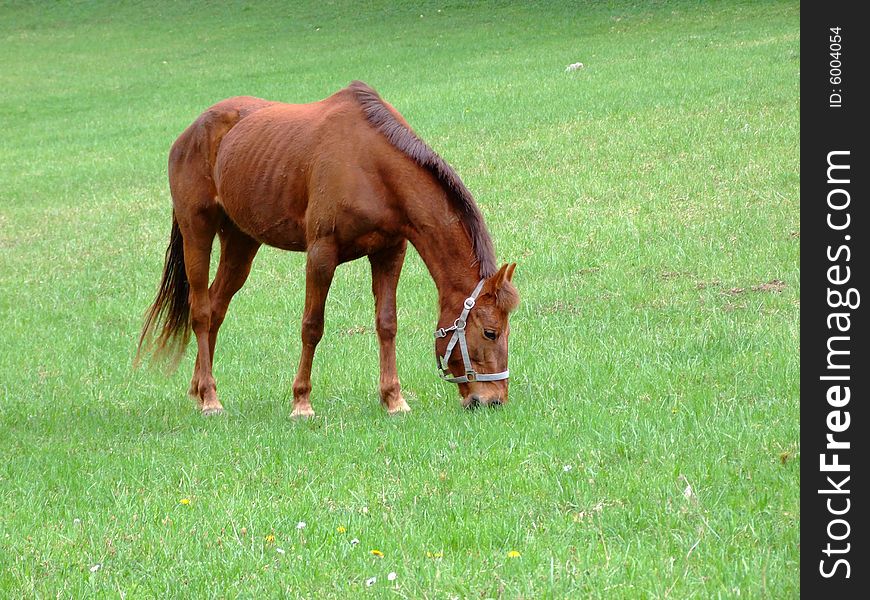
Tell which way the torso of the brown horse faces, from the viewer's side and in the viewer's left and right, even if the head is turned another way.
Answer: facing the viewer and to the right of the viewer
